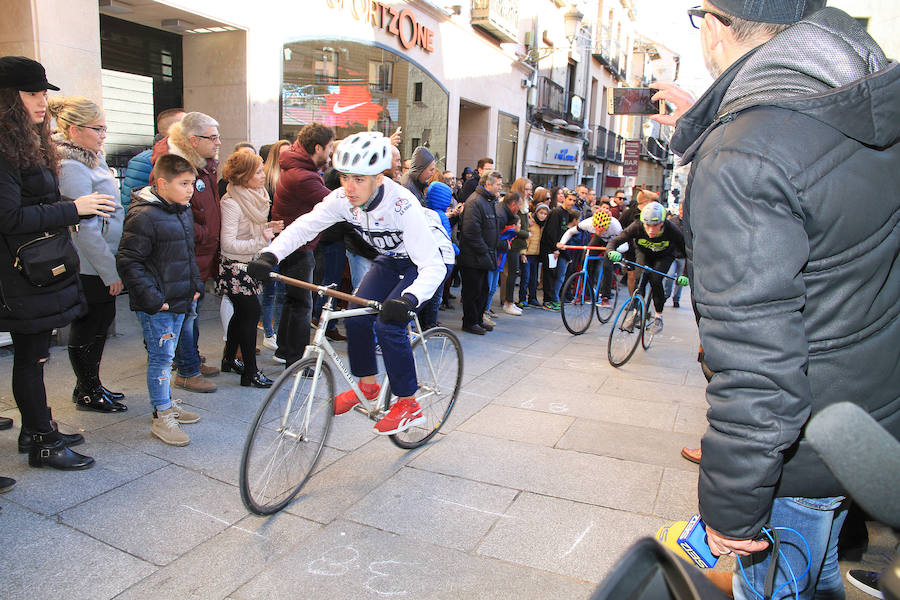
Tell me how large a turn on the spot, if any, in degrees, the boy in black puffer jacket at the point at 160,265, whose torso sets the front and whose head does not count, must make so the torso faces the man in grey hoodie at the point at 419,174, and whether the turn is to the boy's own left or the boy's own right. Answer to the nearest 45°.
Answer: approximately 90° to the boy's own left

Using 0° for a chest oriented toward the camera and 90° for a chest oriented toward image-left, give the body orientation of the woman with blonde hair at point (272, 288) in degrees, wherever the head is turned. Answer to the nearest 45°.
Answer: approximately 270°

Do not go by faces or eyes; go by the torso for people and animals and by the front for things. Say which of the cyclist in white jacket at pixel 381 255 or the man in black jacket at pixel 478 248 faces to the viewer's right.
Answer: the man in black jacket

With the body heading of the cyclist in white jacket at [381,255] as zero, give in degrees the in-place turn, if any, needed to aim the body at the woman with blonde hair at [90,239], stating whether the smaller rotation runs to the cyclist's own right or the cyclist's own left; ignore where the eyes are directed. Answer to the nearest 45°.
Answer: approximately 45° to the cyclist's own right

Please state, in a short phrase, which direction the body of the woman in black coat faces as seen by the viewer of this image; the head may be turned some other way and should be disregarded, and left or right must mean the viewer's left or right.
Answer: facing to the right of the viewer

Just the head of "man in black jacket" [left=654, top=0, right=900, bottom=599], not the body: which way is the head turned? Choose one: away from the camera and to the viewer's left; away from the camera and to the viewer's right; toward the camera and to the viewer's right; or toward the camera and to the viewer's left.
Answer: away from the camera and to the viewer's left
